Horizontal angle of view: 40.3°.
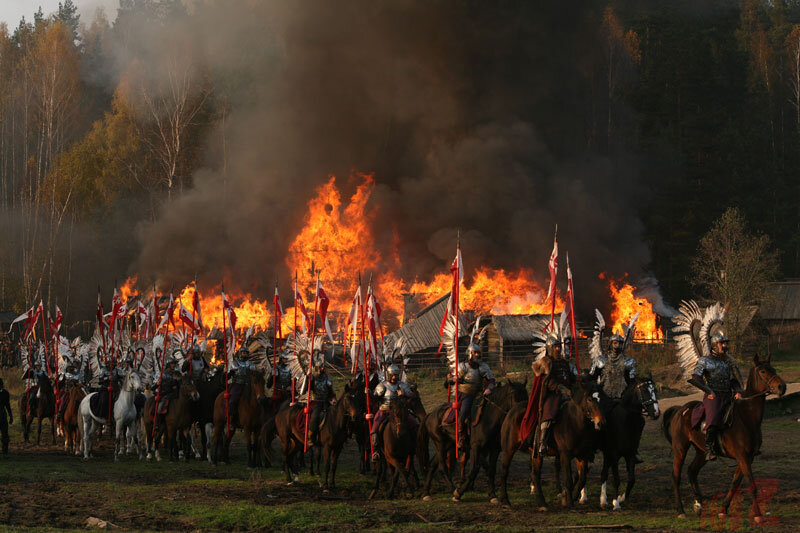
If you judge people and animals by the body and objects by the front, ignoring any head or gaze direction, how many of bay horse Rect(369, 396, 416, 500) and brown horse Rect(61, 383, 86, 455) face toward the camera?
2

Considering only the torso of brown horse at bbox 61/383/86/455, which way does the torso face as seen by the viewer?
toward the camera

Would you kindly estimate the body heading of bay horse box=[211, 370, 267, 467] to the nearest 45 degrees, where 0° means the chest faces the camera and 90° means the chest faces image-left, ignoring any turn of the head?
approximately 315°

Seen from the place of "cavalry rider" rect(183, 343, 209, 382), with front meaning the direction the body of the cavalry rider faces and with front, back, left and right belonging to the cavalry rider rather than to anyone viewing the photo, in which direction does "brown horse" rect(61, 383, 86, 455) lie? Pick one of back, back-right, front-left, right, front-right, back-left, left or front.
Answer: back-right

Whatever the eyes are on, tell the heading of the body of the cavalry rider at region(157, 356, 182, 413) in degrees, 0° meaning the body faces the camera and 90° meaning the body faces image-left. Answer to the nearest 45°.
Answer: approximately 315°

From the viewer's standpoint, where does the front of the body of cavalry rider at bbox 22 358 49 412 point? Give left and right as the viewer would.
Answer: facing the viewer and to the right of the viewer
